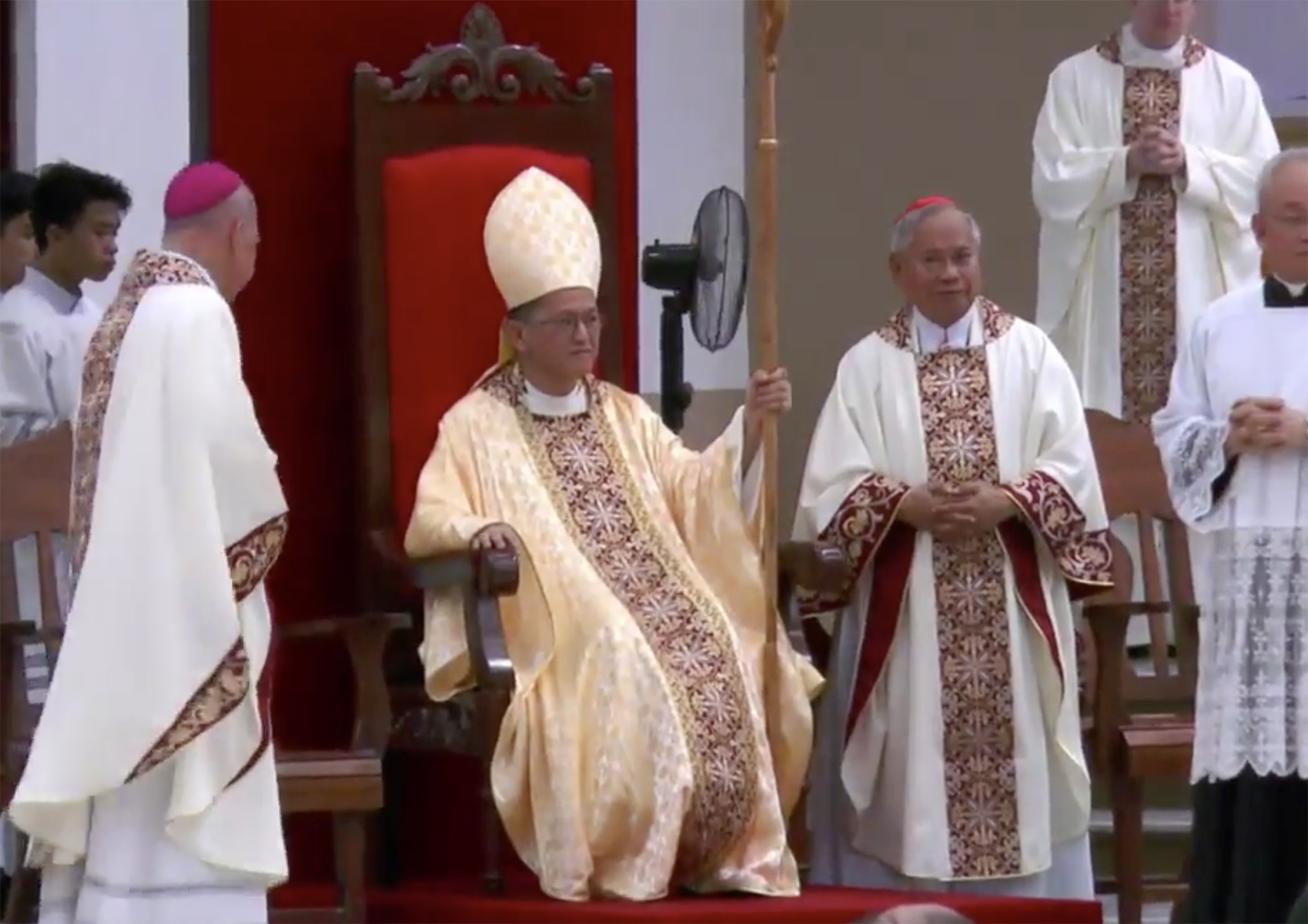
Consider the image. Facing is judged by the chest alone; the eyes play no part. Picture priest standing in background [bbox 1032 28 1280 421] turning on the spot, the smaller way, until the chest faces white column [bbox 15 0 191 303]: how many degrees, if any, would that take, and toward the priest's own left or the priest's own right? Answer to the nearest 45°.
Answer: approximately 45° to the priest's own right

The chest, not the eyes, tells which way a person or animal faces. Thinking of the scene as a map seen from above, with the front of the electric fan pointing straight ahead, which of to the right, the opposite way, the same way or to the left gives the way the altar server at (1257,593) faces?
to the right

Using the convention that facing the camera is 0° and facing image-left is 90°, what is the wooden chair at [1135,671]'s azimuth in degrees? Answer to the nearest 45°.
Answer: approximately 315°

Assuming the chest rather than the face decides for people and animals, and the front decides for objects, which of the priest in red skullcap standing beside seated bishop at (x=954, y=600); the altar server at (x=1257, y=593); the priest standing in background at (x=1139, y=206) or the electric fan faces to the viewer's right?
the electric fan

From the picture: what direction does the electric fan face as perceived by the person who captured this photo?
facing to the right of the viewer

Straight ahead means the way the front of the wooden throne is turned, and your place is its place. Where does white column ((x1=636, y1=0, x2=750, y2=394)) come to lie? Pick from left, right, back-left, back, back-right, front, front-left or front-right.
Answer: left

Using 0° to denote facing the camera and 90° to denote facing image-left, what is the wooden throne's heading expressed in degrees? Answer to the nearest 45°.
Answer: approximately 315°

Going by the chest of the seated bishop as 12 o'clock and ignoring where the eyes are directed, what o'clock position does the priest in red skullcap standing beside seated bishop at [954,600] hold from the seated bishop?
The priest in red skullcap standing beside seated bishop is roughly at 10 o'clock from the seated bishop.
